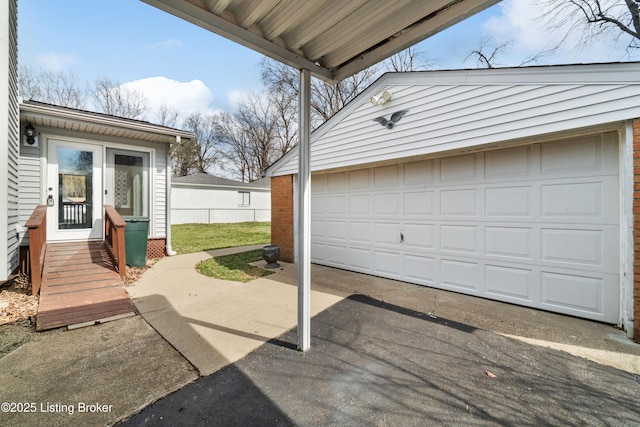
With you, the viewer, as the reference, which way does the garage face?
facing the viewer and to the left of the viewer

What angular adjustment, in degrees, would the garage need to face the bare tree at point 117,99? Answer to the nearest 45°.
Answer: approximately 45° to its right

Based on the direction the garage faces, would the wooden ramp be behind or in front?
in front

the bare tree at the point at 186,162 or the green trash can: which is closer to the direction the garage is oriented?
the green trash can

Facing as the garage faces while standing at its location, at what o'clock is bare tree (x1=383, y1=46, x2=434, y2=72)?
The bare tree is roughly at 4 o'clock from the garage.

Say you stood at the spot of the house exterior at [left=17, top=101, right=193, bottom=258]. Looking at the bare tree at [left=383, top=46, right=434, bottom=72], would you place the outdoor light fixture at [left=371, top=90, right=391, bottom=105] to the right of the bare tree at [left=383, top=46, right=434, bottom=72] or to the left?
right

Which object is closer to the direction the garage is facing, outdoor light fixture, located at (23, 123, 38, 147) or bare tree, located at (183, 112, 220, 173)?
the outdoor light fixture

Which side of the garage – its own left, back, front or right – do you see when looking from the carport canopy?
front

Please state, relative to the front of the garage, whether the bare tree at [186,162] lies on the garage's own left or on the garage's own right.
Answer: on the garage's own right

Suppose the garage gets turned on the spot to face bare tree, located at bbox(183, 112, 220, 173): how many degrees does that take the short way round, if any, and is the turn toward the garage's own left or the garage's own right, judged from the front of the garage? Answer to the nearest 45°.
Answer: approximately 90° to the garage's own right

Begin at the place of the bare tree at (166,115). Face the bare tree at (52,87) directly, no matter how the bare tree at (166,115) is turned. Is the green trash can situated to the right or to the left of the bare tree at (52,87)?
left

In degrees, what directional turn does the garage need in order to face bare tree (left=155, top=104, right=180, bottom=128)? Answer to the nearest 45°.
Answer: approximately 90° to its right

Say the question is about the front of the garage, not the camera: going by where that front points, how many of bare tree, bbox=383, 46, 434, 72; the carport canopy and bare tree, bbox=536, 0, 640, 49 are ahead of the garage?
1

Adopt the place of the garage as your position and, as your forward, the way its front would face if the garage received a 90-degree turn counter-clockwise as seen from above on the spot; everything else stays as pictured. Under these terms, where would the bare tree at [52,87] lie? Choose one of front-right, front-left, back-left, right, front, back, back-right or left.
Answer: back-right
